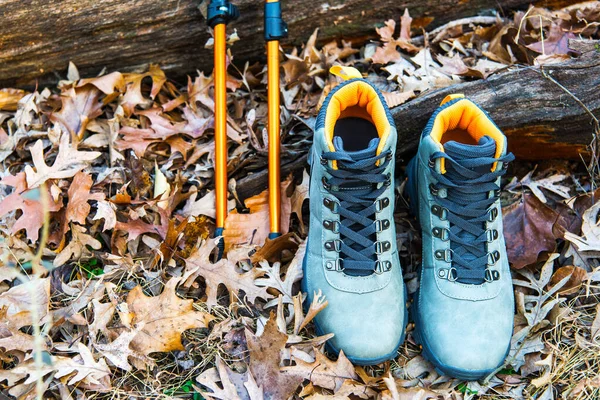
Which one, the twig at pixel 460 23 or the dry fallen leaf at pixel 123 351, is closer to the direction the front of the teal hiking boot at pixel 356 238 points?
the dry fallen leaf

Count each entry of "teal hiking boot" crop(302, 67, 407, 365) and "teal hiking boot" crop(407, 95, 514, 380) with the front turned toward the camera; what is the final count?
2

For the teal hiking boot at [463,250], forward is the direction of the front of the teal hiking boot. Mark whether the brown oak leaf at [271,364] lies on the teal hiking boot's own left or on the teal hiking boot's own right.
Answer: on the teal hiking boot's own right

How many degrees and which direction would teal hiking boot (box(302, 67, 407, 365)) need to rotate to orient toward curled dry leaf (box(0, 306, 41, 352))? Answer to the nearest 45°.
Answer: approximately 90° to its right

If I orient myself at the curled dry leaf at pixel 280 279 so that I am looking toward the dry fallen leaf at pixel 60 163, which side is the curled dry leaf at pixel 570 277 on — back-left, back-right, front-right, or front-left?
back-right

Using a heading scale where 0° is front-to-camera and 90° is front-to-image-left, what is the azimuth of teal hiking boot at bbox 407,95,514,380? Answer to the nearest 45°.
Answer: approximately 0°

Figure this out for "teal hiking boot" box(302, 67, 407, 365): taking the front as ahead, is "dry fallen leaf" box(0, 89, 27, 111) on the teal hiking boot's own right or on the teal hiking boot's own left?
on the teal hiking boot's own right
